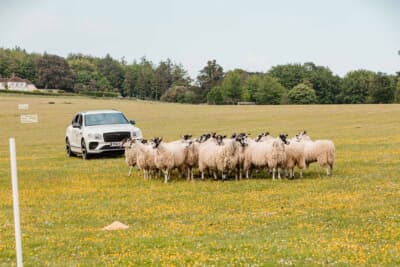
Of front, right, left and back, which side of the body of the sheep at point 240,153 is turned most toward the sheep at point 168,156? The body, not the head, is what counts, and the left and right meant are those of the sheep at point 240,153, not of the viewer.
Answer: right
